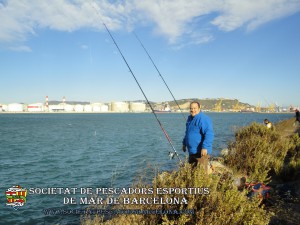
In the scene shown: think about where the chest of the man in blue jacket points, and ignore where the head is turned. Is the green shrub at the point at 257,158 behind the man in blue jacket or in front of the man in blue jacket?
behind

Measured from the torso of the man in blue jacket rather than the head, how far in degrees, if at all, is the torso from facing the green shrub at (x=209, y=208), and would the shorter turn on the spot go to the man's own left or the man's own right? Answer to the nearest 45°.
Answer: approximately 45° to the man's own left

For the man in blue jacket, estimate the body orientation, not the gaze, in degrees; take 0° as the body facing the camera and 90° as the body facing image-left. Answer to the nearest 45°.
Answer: approximately 45°

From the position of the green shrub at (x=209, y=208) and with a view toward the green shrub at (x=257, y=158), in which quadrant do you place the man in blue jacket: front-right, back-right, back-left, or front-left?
front-left
